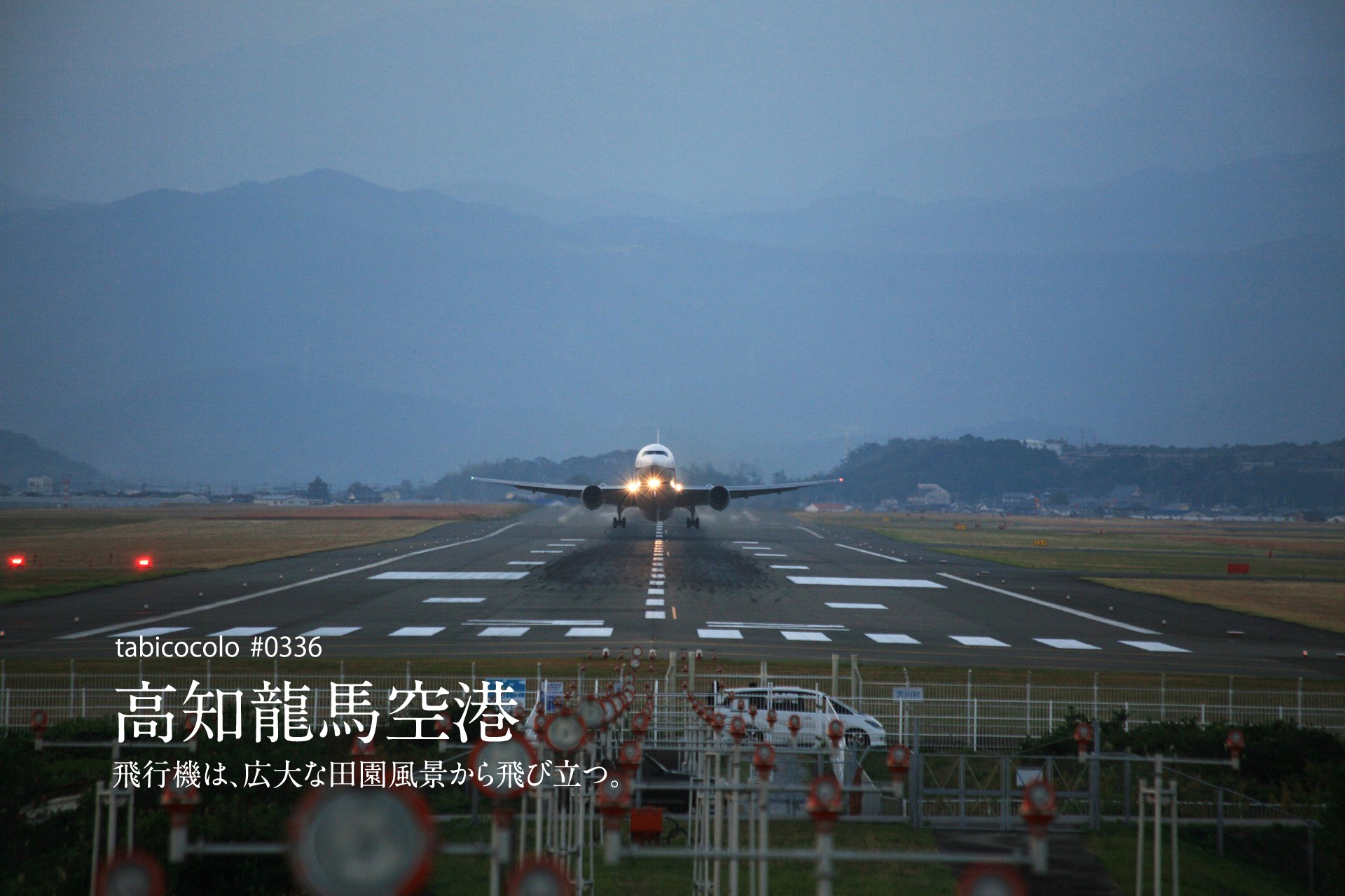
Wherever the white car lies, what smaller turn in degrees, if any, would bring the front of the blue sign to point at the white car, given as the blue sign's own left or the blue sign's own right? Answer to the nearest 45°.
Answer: approximately 90° to the blue sign's own left

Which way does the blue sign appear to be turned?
toward the camera

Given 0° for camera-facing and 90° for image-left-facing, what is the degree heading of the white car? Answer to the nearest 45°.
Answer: approximately 270°

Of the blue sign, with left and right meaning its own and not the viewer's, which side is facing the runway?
back

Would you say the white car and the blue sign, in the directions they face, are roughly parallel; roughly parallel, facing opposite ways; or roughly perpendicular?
roughly perpendicular

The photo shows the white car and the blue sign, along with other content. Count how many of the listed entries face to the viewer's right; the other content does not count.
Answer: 1

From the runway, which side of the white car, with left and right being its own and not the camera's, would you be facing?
left

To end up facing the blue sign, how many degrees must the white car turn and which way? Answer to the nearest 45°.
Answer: approximately 135° to its right

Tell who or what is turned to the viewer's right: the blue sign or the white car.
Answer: the white car
